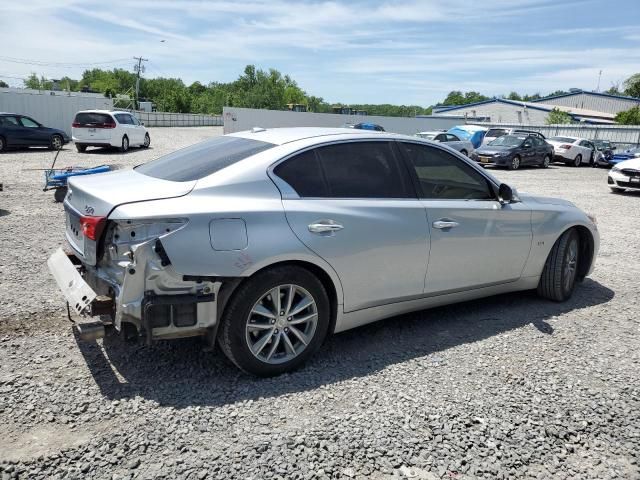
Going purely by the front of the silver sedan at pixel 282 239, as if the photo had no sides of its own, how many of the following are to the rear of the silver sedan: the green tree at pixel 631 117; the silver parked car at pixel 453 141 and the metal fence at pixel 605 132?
0

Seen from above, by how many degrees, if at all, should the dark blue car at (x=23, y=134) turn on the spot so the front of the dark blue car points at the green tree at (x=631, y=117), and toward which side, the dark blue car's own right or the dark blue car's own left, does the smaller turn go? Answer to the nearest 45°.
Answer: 0° — it already faces it

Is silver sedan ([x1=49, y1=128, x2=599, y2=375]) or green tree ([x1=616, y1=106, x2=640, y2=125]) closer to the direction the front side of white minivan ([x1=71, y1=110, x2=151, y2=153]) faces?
the green tree

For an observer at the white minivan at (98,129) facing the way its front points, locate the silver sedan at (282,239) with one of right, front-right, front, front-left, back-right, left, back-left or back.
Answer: back-right

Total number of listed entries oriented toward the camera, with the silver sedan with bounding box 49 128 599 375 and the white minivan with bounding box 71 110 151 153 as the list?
0

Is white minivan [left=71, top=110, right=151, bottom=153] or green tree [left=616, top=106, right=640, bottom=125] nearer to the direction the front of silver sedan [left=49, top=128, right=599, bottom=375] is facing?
the green tree

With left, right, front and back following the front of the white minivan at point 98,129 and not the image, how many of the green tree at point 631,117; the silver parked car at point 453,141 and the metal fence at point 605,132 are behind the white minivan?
0

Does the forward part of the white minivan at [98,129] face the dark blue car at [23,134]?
no

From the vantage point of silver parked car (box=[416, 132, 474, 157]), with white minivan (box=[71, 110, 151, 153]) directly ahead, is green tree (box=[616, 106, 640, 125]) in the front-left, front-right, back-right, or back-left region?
back-right

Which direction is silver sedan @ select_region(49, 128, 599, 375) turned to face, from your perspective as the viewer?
facing away from the viewer and to the right of the viewer

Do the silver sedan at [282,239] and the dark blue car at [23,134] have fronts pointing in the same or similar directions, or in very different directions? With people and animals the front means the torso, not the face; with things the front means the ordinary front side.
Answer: same or similar directions

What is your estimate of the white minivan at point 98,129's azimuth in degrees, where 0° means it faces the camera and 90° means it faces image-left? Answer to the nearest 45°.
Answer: approximately 225°

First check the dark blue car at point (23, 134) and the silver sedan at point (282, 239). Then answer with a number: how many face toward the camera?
0

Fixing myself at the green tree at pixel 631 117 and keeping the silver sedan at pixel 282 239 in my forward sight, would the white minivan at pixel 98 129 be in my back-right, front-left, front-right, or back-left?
front-right

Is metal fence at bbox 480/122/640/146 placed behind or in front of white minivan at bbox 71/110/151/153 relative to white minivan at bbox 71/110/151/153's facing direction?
in front

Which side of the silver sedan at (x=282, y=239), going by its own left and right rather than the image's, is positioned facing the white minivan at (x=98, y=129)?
left

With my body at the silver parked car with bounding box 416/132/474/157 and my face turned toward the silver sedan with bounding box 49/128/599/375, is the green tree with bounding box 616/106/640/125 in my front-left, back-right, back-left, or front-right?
back-left

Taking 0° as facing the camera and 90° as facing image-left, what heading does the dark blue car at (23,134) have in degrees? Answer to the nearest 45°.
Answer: approximately 270°

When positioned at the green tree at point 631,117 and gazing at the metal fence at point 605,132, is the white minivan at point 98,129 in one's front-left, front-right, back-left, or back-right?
front-right
